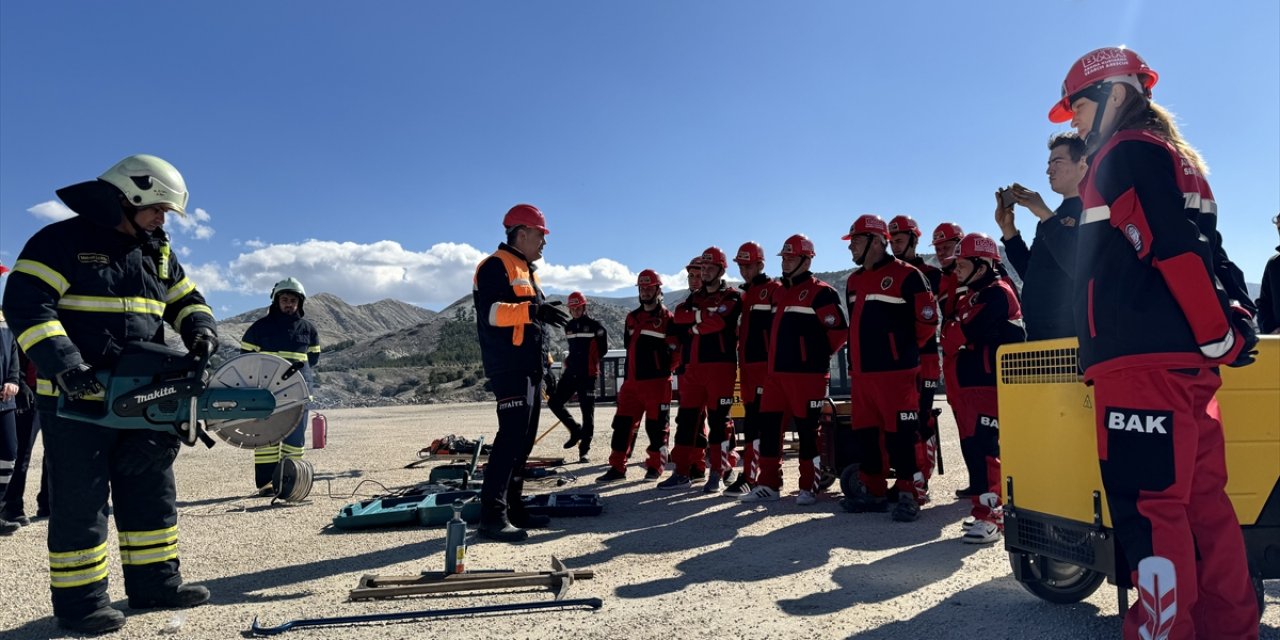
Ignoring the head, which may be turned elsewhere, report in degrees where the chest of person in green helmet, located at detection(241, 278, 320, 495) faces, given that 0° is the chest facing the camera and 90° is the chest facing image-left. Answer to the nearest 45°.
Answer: approximately 0°

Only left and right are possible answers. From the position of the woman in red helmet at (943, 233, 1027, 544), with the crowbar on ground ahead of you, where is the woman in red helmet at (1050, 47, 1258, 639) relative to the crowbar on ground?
left

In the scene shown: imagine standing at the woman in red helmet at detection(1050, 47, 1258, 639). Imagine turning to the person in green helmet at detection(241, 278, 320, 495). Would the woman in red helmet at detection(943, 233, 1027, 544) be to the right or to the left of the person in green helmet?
right

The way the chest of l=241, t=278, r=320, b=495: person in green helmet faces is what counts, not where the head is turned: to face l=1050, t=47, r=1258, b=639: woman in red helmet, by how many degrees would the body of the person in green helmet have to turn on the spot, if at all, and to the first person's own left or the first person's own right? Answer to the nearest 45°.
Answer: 0° — they already face them

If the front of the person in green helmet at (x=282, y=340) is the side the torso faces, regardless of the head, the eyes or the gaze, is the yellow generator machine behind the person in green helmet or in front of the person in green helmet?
in front

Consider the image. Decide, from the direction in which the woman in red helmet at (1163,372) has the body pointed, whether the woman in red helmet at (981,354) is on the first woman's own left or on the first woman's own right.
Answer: on the first woman's own right

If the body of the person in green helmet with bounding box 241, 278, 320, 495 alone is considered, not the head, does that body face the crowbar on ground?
yes

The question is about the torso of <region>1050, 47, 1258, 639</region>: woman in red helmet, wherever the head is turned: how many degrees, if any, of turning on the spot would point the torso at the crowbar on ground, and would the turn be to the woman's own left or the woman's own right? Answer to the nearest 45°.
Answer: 0° — they already face it

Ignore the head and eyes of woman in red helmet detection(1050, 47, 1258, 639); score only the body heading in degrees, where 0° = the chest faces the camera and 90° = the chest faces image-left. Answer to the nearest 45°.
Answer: approximately 90°

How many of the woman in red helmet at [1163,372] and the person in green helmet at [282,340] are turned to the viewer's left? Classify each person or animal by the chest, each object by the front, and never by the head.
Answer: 1
